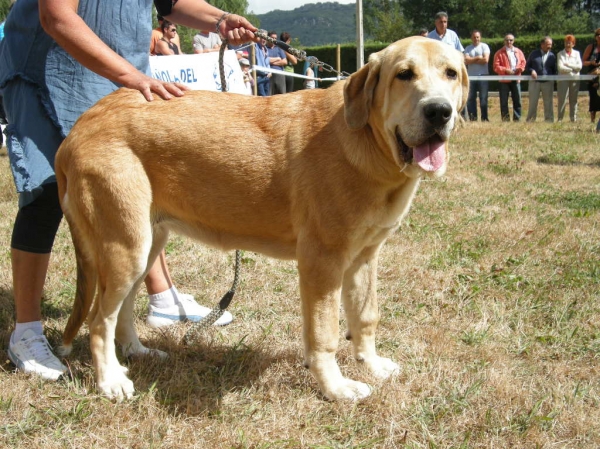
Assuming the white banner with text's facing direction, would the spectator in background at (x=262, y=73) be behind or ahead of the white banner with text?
behind

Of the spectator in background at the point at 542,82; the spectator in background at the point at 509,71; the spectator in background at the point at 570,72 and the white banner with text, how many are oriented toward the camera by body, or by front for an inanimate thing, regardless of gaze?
4

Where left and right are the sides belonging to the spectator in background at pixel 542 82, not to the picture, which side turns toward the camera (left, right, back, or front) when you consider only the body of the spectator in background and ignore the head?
front

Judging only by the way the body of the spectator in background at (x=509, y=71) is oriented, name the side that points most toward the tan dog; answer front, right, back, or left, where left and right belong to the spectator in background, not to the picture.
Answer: front

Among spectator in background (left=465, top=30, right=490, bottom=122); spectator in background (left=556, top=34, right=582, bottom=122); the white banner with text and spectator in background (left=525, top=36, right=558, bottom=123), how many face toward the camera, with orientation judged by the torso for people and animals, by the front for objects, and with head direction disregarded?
4

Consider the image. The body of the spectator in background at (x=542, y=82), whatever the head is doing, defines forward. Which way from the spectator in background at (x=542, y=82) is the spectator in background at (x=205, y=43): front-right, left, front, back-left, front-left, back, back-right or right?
front-right

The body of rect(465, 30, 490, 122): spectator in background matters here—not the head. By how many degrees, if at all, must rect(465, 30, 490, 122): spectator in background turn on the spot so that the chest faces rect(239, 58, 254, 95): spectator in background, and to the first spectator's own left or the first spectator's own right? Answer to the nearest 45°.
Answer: approximately 45° to the first spectator's own right

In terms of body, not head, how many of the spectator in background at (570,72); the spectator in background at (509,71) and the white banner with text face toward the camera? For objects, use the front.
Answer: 3

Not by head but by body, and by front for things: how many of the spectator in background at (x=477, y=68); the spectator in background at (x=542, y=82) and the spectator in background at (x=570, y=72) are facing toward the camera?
3

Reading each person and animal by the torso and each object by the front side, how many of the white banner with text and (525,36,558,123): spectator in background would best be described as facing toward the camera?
2

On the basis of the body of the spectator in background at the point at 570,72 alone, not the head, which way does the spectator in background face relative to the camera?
toward the camera

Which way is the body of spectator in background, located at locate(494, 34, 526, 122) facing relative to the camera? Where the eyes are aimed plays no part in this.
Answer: toward the camera

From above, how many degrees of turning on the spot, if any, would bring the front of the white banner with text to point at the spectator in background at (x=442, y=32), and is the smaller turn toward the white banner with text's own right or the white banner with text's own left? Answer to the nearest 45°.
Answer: approximately 135° to the white banner with text's own left
